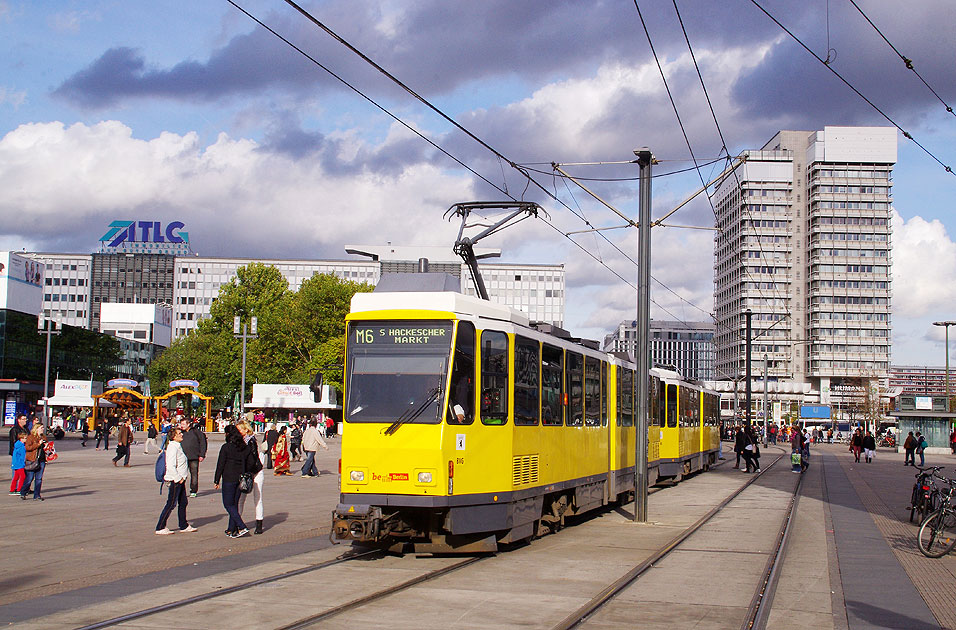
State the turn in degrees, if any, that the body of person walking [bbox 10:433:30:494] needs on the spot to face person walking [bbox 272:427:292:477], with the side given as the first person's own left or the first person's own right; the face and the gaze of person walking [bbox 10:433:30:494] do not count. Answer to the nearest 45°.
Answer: approximately 45° to the first person's own left

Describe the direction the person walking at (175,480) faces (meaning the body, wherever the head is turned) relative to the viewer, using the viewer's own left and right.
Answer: facing to the right of the viewer

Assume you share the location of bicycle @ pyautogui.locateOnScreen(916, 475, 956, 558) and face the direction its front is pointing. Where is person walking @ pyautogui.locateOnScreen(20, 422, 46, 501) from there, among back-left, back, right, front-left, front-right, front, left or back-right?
front-right

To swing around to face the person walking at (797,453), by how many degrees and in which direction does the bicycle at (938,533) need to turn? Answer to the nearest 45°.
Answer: approximately 135° to its right

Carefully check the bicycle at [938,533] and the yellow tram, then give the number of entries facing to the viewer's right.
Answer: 0

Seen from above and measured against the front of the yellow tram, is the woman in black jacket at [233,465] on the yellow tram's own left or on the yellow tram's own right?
on the yellow tram's own right

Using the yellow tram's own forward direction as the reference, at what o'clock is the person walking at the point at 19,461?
The person walking is roughly at 3 o'clock from the yellow tram.

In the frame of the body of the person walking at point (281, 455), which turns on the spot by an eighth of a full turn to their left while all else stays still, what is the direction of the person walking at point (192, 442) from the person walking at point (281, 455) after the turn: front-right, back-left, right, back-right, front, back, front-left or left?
back-right

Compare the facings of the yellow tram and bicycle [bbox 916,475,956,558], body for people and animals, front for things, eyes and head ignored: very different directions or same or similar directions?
same or similar directions

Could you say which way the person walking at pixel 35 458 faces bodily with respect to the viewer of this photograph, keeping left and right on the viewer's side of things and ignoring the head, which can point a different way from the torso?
facing the viewer and to the right of the viewer
